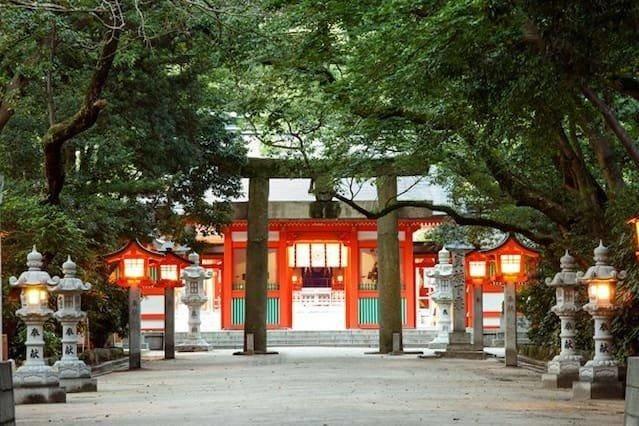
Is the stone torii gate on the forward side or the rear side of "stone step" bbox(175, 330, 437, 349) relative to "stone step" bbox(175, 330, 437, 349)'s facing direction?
on the forward side

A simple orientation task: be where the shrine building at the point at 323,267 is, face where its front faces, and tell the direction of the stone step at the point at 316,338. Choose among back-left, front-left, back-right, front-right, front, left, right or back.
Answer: front

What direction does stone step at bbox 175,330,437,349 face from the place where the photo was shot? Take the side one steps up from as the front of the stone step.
facing the viewer

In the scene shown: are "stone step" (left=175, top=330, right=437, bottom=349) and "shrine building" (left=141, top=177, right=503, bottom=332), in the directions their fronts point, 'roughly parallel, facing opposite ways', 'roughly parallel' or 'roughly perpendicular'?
roughly parallel

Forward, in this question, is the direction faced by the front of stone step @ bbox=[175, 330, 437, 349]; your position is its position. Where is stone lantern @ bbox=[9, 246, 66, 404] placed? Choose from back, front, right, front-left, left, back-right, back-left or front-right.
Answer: front

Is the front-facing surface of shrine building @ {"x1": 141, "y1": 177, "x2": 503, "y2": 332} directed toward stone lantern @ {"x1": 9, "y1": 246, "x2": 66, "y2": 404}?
yes

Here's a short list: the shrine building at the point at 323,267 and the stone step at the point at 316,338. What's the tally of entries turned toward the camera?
2

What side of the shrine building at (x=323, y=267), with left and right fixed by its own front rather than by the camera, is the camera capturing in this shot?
front
